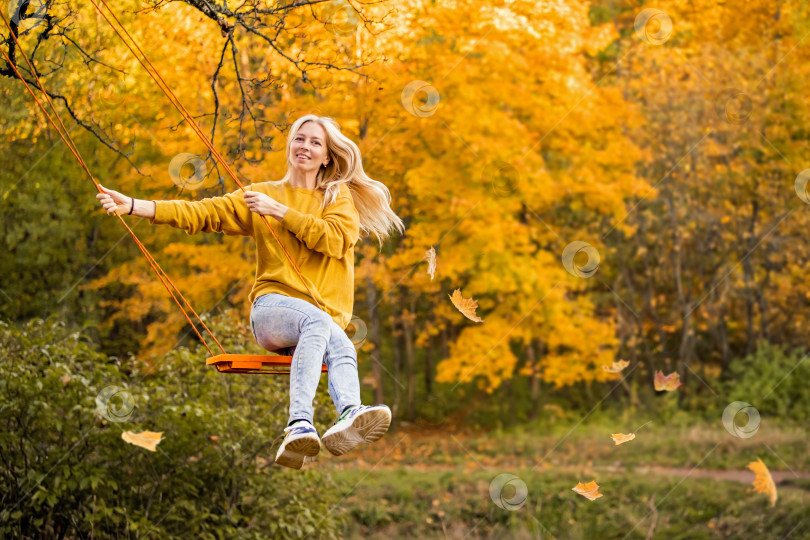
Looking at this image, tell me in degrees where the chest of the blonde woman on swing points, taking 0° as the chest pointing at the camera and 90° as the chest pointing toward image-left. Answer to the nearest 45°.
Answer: approximately 0°

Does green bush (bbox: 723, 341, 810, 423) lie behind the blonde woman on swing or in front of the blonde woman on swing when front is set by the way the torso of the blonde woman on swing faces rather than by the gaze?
behind

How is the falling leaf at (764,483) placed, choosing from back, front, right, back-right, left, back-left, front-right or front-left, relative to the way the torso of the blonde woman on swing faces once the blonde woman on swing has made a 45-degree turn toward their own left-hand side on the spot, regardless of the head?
left
